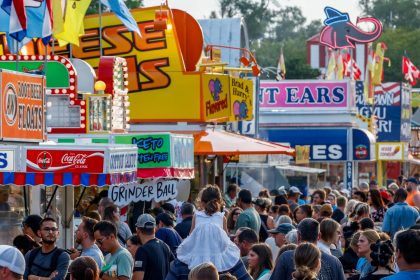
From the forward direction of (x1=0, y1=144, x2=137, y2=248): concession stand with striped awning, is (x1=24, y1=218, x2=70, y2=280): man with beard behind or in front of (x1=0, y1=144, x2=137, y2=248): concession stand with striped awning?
in front

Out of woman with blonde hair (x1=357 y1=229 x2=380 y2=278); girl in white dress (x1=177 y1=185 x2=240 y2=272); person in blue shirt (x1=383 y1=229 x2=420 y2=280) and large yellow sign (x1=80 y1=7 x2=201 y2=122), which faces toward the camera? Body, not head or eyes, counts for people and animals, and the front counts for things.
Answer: the large yellow sign

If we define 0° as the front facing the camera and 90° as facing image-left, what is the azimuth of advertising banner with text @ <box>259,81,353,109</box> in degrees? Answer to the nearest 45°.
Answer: approximately 0°

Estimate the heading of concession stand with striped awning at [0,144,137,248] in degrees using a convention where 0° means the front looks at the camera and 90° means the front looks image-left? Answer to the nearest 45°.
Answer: approximately 0°

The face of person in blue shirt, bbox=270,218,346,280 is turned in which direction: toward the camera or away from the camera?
away from the camera
